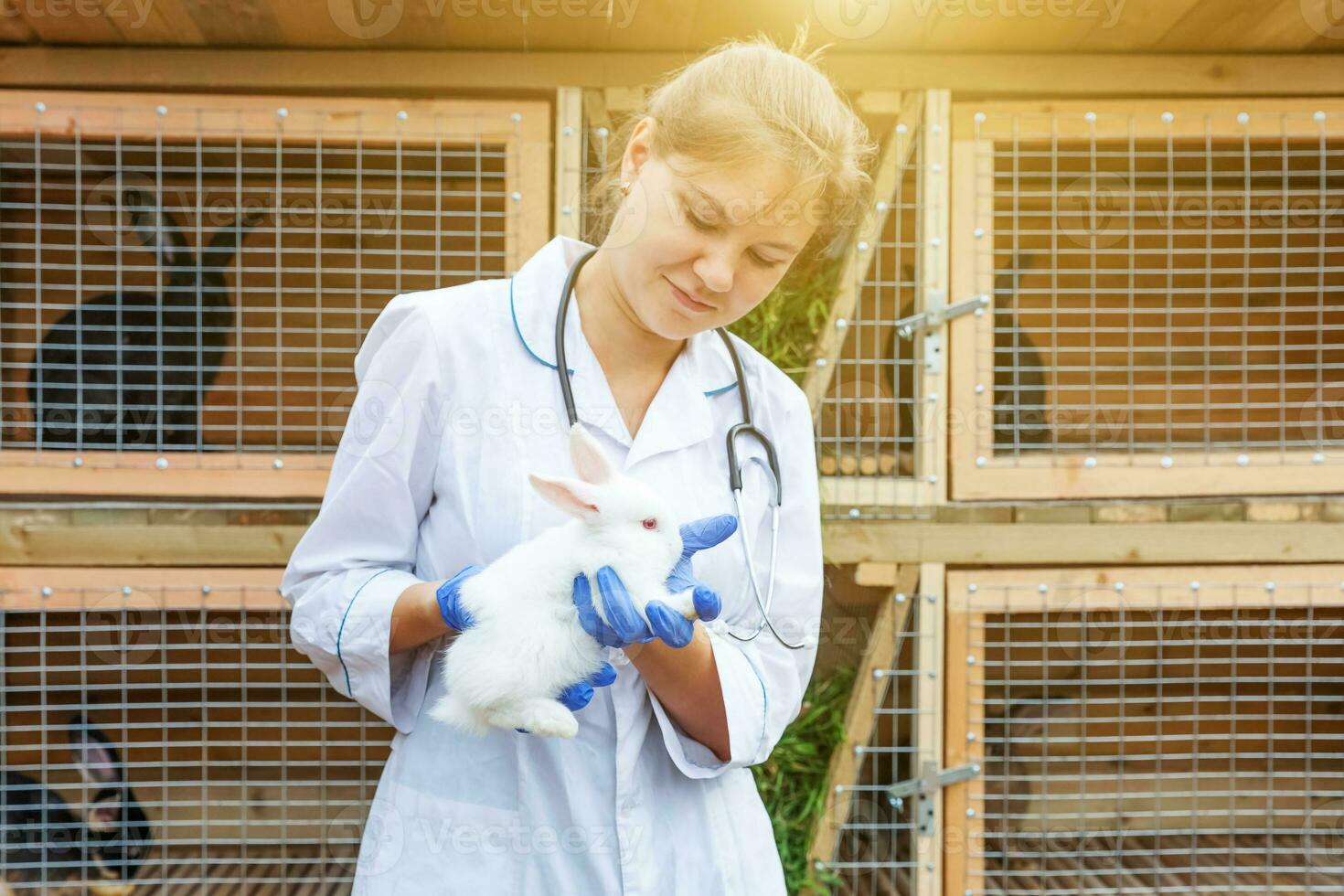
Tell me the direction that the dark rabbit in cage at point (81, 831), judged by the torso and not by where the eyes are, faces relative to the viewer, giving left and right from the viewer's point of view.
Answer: facing to the right of the viewer

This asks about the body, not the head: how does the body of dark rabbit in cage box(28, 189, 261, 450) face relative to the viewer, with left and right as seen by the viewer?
facing to the right of the viewer

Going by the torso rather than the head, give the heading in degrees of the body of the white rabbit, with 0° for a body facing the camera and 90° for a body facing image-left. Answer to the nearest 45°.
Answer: approximately 270°

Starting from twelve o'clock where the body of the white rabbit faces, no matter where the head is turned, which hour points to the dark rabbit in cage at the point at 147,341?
The dark rabbit in cage is roughly at 8 o'clock from the white rabbit.

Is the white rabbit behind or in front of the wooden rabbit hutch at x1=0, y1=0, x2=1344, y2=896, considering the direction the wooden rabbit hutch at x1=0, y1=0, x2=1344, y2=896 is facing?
in front

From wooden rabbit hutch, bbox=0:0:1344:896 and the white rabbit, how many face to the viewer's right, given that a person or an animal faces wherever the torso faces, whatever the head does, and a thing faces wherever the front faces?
1
